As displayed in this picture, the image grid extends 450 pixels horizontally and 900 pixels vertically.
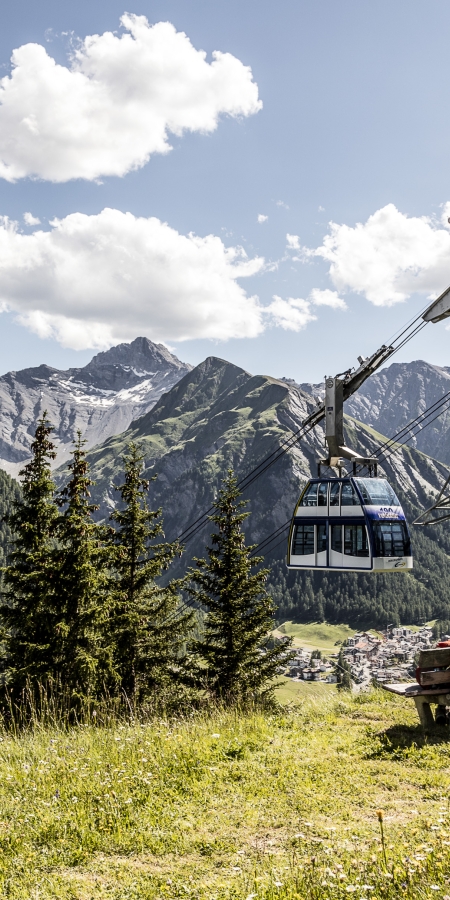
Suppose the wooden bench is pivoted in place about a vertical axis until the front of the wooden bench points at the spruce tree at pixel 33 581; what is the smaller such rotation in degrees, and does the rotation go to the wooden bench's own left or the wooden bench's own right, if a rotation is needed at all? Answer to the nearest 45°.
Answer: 0° — it already faces it

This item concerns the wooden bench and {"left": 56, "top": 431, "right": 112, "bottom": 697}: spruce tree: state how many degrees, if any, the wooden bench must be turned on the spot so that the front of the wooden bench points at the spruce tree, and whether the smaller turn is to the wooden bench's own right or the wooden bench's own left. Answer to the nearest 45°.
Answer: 0° — it already faces it

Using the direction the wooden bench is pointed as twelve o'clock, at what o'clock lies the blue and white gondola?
The blue and white gondola is roughly at 1 o'clock from the wooden bench.

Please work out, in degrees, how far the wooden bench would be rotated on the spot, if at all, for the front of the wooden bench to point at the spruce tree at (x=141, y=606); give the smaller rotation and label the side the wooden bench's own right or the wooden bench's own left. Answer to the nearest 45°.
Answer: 0° — it already faces it

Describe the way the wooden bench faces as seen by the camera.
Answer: facing away from the viewer and to the left of the viewer
